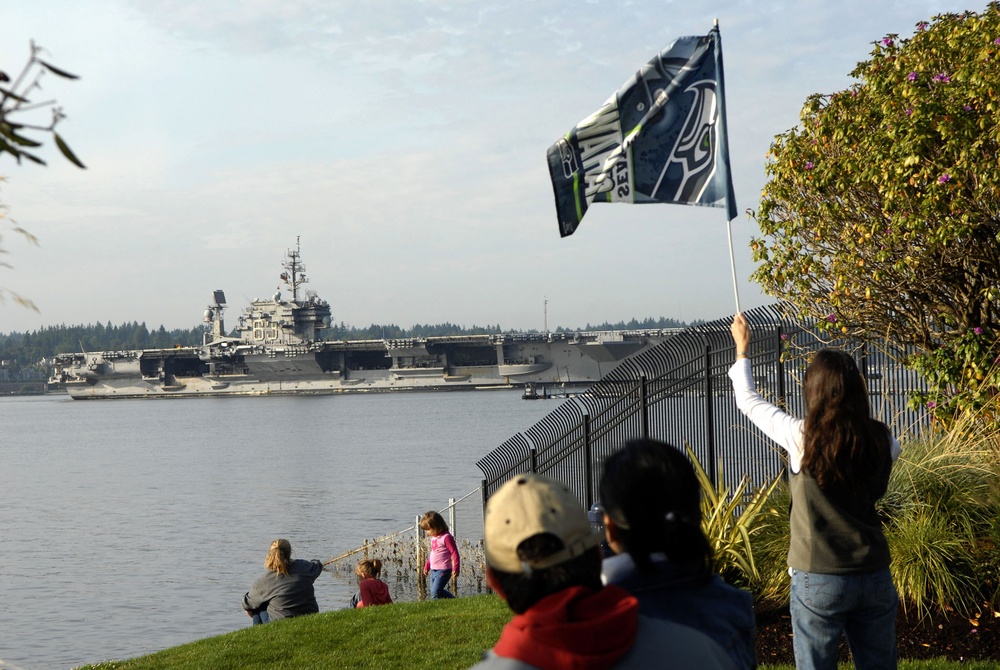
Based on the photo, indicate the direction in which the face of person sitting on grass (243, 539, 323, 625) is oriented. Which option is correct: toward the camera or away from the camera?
away from the camera

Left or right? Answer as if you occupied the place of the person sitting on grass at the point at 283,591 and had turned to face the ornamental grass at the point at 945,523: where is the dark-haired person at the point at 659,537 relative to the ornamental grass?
right

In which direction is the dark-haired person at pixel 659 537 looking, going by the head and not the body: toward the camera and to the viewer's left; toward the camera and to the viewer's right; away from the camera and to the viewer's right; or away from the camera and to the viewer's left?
away from the camera and to the viewer's left

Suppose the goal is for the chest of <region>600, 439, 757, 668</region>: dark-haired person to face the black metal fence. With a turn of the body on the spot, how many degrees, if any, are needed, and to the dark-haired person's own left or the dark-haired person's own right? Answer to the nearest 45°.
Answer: approximately 45° to the dark-haired person's own right

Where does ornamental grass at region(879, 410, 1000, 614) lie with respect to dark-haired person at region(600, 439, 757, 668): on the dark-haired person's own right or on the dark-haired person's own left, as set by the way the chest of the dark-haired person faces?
on the dark-haired person's own right

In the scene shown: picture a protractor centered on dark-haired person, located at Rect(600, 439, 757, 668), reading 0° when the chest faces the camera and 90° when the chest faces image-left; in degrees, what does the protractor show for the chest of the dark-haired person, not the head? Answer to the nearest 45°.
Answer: approximately 135°

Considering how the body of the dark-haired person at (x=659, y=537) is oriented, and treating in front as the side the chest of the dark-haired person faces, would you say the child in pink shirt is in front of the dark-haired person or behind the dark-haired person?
in front

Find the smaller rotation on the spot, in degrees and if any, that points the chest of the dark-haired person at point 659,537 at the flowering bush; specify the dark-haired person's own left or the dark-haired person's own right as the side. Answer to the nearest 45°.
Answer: approximately 45° to the dark-haired person's own right
